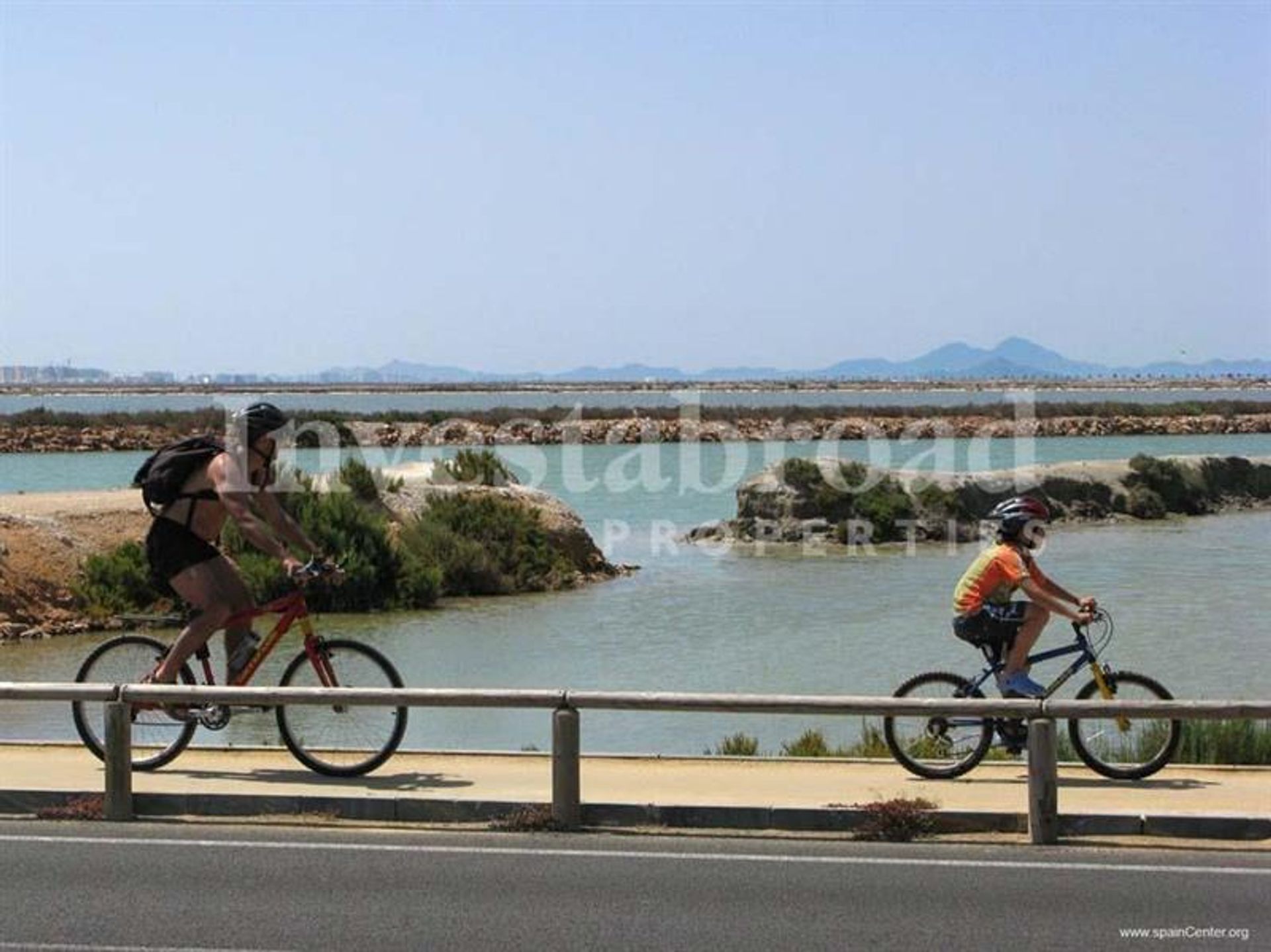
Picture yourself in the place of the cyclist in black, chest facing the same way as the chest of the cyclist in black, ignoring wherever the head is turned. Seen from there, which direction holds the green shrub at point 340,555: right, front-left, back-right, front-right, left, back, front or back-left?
left

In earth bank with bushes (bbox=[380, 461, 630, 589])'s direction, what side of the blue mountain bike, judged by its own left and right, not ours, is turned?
left

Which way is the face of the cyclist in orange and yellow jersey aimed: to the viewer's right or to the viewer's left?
to the viewer's right

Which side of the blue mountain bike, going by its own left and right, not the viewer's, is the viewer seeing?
right

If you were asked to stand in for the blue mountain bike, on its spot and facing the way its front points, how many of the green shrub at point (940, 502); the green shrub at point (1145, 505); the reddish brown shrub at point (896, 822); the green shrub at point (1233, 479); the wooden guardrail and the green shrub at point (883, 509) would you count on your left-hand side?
4

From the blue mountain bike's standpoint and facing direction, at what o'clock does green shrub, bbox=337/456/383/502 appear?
The green shrub is roughly at 8 o'clock from the blue mountain bike.

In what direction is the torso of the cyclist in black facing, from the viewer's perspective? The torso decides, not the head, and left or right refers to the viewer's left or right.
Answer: facing to the right of the viewer

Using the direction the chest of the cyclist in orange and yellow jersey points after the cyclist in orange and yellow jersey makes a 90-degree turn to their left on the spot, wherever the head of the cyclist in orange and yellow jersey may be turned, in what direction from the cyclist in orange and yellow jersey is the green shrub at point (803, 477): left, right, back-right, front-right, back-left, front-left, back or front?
front

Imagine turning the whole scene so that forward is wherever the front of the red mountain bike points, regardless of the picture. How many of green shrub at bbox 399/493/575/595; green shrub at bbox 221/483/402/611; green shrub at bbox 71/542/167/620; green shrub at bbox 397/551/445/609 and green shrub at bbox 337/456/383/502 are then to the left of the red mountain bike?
5

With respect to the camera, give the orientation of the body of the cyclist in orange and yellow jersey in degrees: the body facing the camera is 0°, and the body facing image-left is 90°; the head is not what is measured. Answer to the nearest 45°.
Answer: approximately 270°

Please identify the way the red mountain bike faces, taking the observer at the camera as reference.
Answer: facing to the right of the viewer
